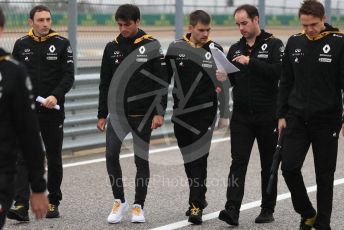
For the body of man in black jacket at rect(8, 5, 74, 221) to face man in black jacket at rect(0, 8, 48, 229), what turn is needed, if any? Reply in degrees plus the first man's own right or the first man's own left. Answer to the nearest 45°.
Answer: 0° — they already face them

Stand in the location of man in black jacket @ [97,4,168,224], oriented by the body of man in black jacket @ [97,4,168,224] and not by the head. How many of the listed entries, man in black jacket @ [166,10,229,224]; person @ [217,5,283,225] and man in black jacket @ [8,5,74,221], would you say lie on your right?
1

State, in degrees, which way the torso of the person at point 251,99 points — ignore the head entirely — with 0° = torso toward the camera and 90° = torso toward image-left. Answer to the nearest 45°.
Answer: approximately 45°

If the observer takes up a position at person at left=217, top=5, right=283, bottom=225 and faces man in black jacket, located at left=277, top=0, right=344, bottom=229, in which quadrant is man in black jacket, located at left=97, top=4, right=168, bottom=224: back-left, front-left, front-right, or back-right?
back-right

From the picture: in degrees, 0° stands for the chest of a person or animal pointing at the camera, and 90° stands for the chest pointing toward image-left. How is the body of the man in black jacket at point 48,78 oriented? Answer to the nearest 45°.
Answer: approximately 0°

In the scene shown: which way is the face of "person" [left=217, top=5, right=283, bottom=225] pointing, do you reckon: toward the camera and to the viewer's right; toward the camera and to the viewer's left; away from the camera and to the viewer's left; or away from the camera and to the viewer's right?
toward the camera and to the viewer's left

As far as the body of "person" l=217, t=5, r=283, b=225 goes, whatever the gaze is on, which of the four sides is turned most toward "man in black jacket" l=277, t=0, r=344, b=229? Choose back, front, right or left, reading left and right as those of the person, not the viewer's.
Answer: left

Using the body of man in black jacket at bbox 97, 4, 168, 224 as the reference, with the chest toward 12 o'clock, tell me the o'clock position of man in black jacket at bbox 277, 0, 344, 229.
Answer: man in black jacket at bbox 277, 0, 344, 229 is roughly at 10 o'clock from man in black jacket at bbox 97, 4, 168, 224.

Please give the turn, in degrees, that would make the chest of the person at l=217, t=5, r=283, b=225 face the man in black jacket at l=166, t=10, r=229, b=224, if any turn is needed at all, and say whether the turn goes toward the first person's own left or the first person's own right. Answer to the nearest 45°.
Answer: approximately 45° to the first person's own right

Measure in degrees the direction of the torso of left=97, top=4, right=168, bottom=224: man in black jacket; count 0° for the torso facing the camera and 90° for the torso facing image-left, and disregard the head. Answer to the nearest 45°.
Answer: approximately 0°
